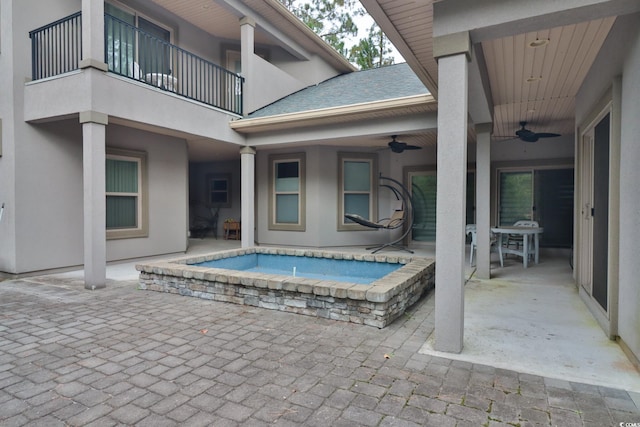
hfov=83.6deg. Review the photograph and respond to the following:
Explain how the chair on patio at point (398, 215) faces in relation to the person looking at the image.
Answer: facing to the left of the viewer

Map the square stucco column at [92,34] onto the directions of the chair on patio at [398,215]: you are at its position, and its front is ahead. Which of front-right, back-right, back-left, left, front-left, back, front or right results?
front-left

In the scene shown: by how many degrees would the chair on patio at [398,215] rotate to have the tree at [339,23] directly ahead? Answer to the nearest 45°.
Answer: approximately 90° to its right

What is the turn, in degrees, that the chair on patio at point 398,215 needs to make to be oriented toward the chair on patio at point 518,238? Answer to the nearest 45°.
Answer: approximately 180°

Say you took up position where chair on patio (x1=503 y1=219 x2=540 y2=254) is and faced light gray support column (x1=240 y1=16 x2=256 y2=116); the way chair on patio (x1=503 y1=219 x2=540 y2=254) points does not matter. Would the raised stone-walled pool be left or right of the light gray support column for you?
left

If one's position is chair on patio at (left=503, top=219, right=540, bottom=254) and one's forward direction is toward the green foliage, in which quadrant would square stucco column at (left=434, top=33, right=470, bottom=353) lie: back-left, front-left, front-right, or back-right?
back-left

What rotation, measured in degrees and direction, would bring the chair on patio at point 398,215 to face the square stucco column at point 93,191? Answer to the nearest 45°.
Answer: approximately 45° to its left

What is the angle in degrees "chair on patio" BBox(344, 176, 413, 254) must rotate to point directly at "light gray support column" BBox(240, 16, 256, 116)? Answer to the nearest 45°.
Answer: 0° — it already faces it

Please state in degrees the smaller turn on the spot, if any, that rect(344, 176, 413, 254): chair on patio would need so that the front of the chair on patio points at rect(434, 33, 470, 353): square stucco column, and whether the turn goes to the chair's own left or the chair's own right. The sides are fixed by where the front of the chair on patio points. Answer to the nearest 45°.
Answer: approximately 90° to the chair's own left

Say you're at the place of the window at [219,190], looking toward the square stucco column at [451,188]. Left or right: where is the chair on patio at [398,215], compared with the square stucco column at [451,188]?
left

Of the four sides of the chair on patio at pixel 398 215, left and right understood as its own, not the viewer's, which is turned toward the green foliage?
right

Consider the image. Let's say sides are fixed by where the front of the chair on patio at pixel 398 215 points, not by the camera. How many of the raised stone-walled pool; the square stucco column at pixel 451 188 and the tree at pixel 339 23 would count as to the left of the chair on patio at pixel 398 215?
2

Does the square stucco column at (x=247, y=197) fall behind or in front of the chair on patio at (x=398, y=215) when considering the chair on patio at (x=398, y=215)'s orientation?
in front
